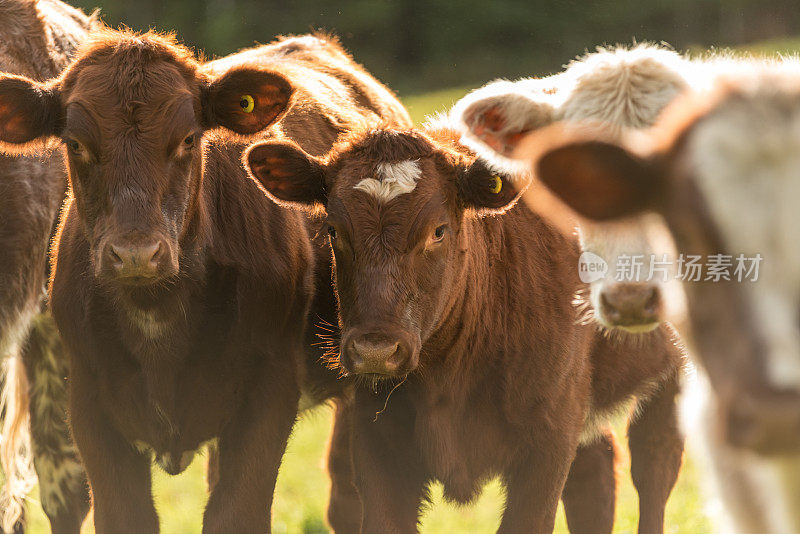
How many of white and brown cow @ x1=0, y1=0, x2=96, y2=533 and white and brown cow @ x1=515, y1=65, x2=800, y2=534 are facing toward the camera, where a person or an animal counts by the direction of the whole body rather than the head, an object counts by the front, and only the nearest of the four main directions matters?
1

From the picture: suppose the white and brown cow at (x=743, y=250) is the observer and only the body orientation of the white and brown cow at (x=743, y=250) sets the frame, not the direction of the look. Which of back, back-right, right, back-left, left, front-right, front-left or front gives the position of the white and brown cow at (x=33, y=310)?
back-right

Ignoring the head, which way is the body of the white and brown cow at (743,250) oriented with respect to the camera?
toward the camera
